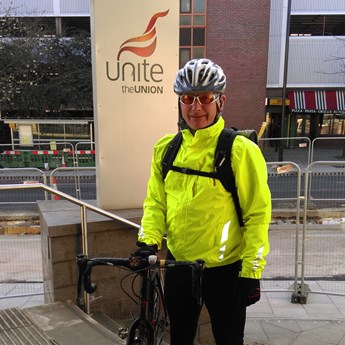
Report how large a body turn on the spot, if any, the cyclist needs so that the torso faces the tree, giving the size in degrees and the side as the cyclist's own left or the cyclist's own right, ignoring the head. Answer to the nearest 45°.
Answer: approximately 90° to the cyclist's own right

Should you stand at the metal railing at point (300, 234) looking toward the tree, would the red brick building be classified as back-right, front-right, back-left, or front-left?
front-right

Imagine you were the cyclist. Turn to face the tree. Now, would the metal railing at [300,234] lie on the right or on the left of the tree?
right

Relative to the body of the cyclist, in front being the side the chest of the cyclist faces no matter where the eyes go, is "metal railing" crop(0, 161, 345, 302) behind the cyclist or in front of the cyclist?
behind

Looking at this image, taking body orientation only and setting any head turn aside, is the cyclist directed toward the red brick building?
no

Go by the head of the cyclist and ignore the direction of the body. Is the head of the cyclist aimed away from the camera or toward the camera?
toward the camera

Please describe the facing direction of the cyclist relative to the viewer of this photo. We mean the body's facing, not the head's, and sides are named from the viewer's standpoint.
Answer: facing the viewer and to the left of the viewer
